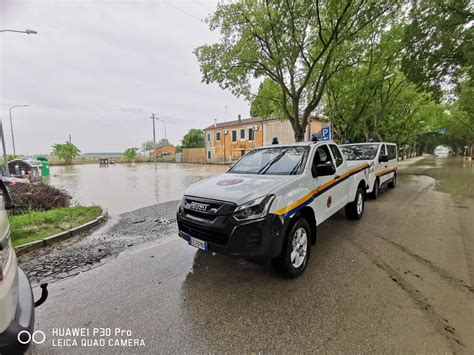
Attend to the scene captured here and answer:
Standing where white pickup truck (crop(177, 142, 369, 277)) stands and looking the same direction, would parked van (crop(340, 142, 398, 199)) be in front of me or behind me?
behind

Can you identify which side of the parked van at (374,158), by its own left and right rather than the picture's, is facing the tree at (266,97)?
right

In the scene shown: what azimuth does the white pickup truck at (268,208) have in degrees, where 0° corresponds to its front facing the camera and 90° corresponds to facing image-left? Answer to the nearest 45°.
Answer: approximately 45°

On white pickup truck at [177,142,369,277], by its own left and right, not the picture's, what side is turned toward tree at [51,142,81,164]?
right

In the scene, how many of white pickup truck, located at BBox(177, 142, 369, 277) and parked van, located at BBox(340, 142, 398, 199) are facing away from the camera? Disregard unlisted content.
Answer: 0

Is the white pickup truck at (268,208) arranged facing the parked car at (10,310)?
yes

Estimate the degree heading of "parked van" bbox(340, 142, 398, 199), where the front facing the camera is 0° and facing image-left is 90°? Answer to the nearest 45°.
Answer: approximately 45°
